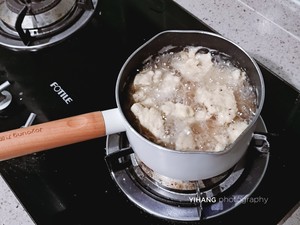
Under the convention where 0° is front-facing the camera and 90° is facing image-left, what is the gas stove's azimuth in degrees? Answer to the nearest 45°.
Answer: approximately 45°
